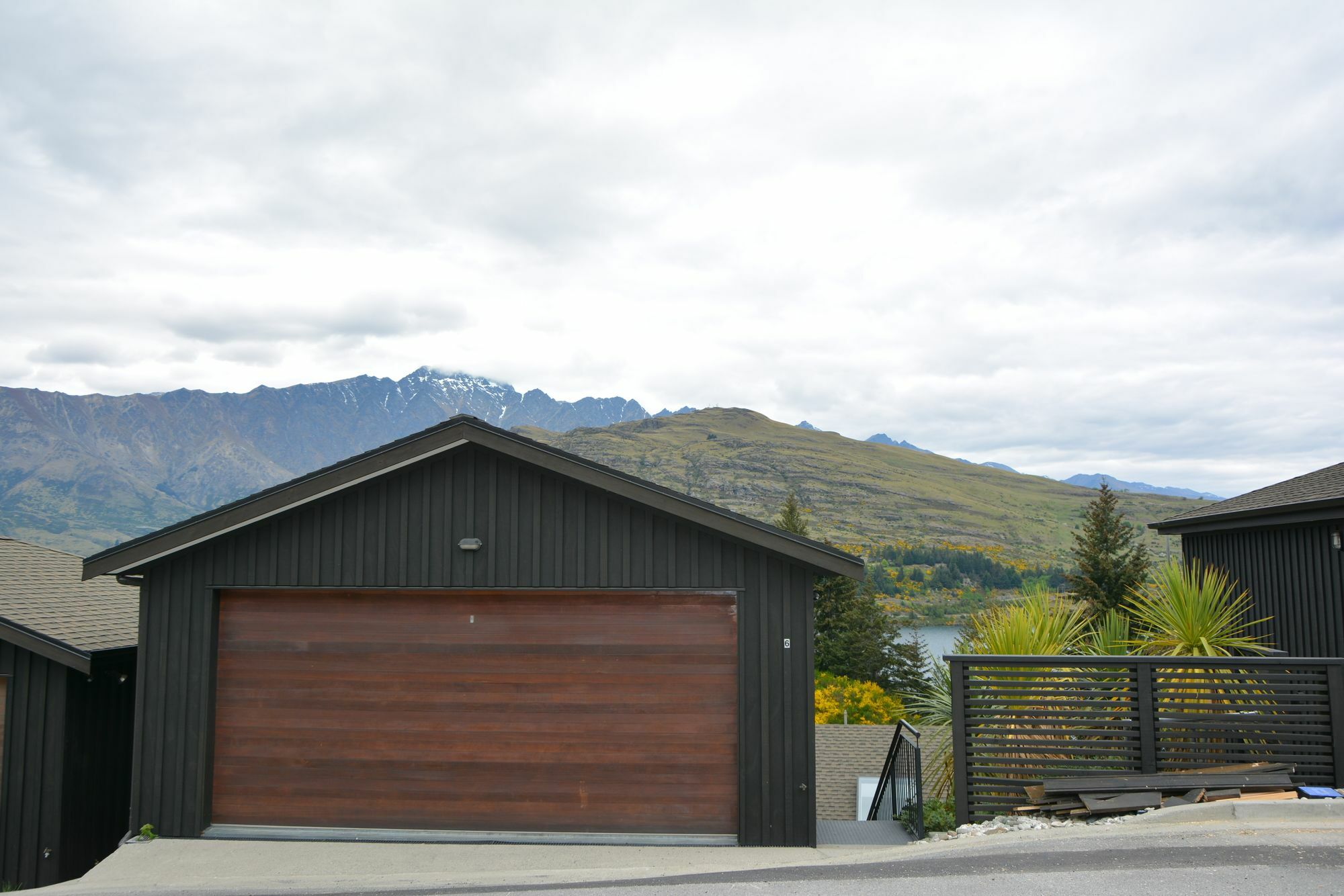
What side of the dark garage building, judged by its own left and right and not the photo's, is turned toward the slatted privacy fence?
left

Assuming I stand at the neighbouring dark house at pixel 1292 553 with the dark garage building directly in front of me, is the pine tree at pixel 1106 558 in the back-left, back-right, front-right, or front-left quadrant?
back-right

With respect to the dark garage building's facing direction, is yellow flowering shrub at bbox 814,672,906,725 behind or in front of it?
behind

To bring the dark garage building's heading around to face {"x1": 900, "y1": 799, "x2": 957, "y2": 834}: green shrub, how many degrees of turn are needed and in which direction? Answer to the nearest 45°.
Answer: approximately 90° to its left

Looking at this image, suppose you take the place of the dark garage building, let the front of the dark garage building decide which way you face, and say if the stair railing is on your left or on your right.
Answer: on your left

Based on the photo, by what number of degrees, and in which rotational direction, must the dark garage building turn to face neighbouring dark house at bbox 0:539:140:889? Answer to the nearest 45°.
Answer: approximately 135° to its right

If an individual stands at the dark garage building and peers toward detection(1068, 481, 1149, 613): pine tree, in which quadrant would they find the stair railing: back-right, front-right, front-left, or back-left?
front-right

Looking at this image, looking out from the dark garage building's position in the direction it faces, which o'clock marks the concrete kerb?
The concrete kerb is roughly at 10 o'clock from the dark garage building.

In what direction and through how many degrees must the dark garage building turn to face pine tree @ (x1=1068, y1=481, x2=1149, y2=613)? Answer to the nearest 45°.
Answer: approximately 135° to its left

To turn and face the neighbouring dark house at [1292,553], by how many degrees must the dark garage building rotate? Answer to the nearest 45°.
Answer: approximately 90° to its left

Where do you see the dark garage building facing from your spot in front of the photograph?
facing the viewer

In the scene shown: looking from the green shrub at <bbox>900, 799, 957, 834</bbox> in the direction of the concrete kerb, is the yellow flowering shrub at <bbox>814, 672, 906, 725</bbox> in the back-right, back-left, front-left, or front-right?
back-left
